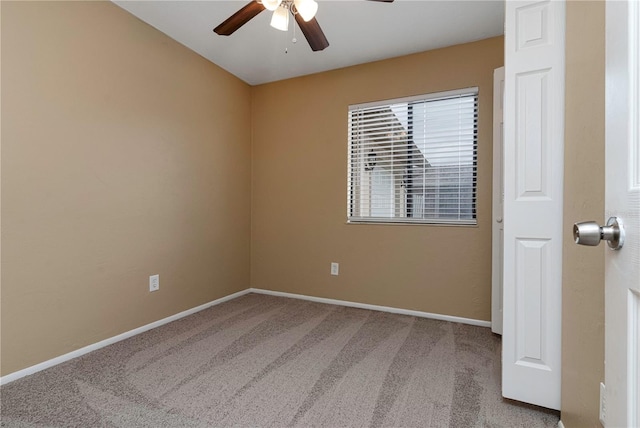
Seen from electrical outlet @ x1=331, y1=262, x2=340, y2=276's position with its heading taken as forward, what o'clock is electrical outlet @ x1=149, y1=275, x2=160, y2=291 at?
electrical outlet @ x1=149, y1=275, x2=160, y2=291 is roughly at 2 o'clock from electrical outlet @ x1=331, y1=262, x2=340, y2=276.

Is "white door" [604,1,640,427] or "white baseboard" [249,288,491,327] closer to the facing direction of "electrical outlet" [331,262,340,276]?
the white door

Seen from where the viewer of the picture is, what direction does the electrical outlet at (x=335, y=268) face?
facing the viewer

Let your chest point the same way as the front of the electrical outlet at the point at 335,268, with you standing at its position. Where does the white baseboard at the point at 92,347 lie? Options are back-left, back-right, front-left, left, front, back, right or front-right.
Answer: front-right

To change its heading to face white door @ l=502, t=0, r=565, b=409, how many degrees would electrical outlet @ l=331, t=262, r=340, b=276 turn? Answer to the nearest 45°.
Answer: approximately 45° to its left

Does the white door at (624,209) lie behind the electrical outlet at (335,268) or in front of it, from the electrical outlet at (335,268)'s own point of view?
in front
